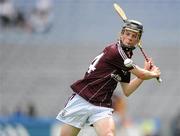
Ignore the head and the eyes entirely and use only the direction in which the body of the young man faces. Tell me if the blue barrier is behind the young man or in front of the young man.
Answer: behind
